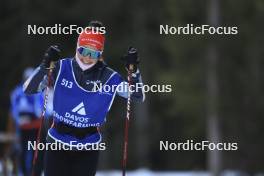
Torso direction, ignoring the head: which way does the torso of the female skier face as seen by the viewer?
toward the camera
